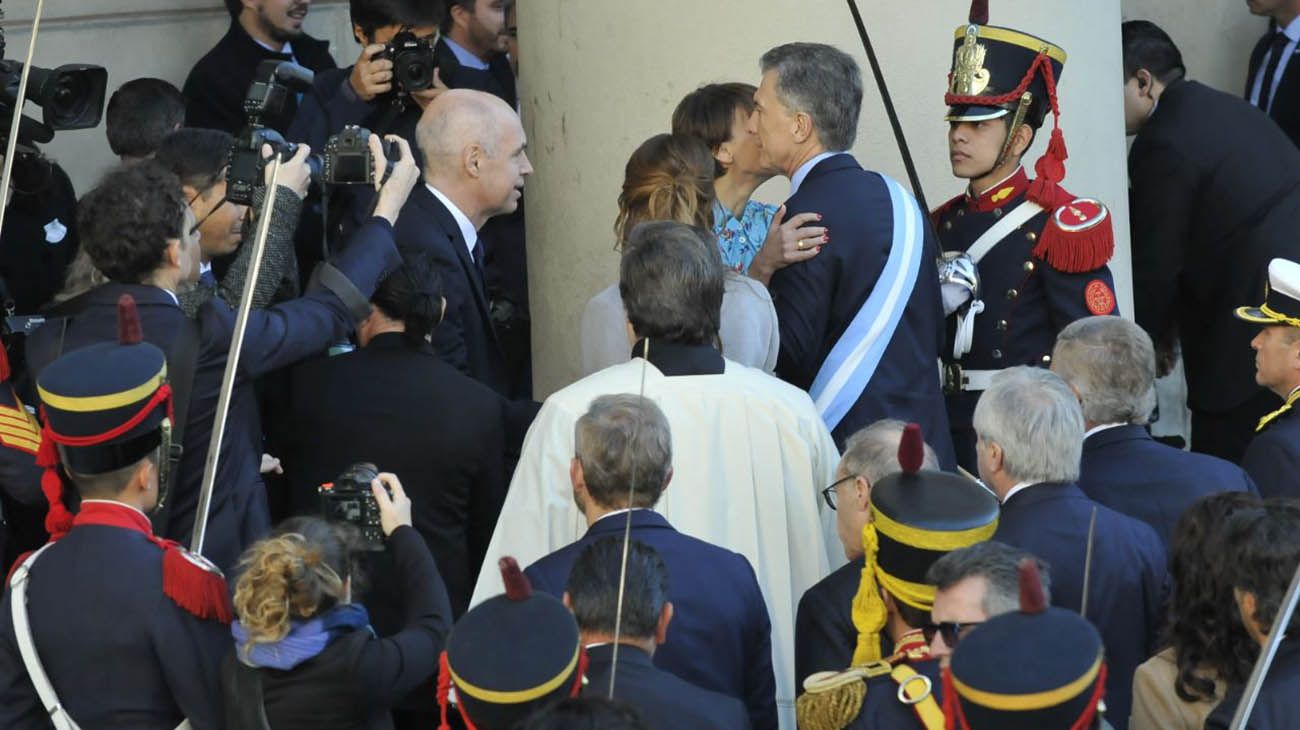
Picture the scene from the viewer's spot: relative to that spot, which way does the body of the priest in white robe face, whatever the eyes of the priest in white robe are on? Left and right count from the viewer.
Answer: facing away from the viewer

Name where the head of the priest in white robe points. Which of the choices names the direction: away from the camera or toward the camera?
away from the camera

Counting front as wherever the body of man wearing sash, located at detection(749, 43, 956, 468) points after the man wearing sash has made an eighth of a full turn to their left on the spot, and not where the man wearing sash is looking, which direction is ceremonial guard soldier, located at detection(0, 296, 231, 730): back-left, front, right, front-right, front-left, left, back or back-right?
front-left

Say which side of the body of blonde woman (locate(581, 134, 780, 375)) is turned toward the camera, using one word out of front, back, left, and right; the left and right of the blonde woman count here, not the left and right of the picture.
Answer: back

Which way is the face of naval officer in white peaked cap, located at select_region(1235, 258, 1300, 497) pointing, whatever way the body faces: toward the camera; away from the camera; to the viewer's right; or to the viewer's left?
to the viewer's left

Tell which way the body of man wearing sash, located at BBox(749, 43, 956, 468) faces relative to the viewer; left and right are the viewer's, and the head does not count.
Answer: facing away from the viewer and to the left of the viewer

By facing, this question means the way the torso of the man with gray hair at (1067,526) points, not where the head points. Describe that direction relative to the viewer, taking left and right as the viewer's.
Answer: facing away from the viewer and to the left of the viewer

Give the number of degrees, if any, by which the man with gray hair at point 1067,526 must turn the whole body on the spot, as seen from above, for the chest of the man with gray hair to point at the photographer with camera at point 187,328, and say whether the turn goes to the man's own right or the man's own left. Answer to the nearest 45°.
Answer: approximately 45° to the man's own left

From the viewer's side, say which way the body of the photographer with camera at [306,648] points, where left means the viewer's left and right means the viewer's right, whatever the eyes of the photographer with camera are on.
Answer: facing away from the viewer and to the right of the viewer

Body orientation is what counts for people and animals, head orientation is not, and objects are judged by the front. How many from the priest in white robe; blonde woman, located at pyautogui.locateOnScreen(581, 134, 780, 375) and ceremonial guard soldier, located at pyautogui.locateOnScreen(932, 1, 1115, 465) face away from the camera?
2

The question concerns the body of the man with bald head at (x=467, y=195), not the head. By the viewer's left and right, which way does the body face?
facing to the right of the viewer

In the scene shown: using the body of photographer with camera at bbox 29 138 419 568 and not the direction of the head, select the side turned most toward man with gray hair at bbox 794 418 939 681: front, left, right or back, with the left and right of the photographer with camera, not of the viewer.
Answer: right

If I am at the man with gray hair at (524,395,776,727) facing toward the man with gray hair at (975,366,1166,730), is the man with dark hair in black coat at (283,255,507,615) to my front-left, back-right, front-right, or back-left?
back-left

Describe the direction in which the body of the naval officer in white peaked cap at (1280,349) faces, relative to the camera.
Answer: to the viewer's left

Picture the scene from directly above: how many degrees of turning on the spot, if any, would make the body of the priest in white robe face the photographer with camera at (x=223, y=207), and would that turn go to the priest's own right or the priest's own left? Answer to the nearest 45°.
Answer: approximately 45° to the priest's own left
